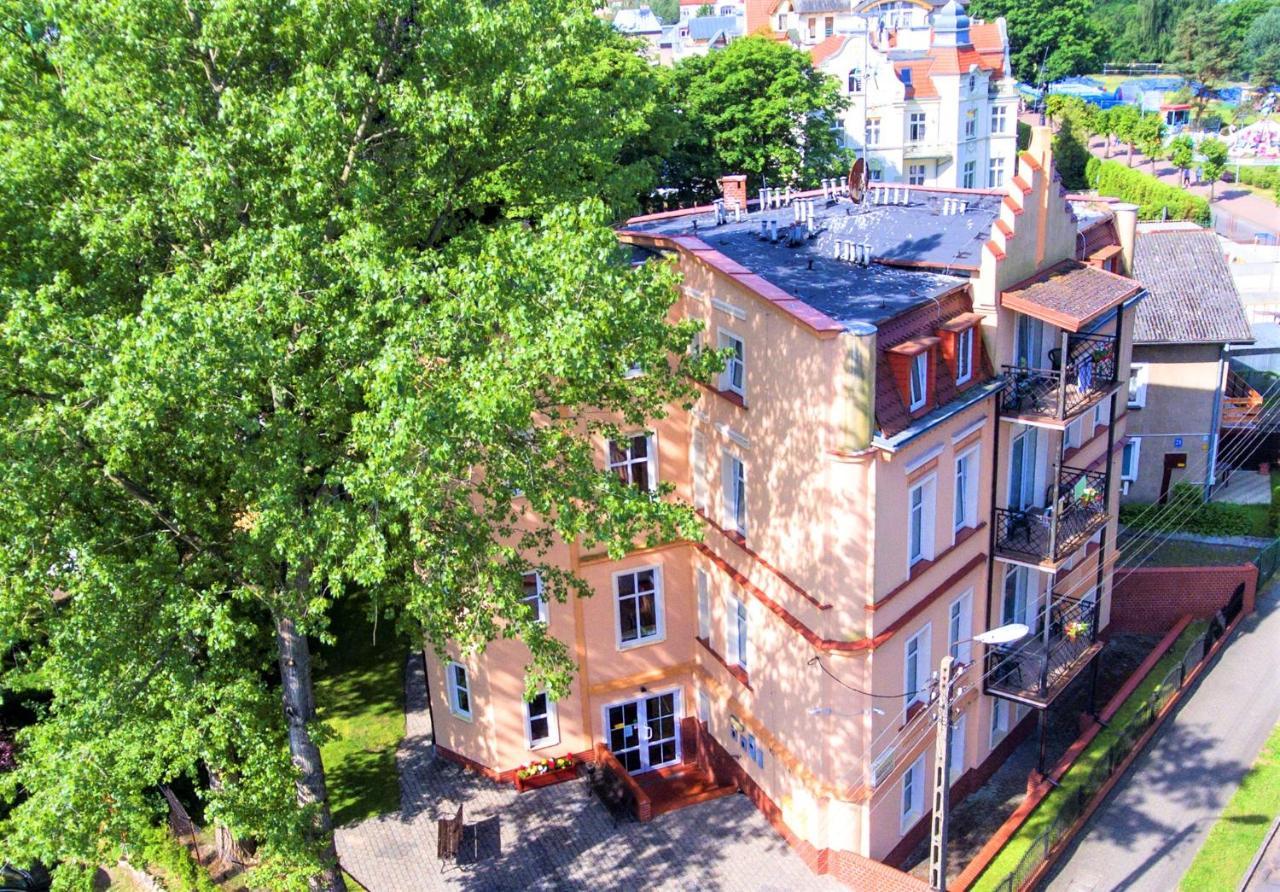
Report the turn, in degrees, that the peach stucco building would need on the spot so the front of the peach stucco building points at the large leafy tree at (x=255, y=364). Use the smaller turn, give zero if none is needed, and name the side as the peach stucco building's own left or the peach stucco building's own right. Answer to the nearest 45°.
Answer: approximately 90° to the peach stucco building's own right

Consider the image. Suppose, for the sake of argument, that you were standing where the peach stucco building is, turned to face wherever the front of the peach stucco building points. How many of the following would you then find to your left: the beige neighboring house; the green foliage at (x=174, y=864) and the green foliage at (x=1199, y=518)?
2

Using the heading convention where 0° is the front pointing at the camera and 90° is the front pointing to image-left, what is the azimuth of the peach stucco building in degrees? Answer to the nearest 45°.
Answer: approximately 315°

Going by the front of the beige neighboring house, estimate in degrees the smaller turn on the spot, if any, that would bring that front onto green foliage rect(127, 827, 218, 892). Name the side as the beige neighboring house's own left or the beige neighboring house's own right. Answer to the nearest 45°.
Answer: approximately 45° to the beige neighboring house's own right

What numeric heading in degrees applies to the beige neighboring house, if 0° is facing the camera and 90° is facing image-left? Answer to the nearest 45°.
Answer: approximately 0°

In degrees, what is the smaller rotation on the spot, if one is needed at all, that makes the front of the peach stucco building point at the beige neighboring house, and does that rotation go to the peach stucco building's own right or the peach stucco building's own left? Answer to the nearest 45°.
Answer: approximately 90° to the peach stucco building's own left

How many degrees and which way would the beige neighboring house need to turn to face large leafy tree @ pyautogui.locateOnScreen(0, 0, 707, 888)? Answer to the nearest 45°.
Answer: approximately 45° to its right
